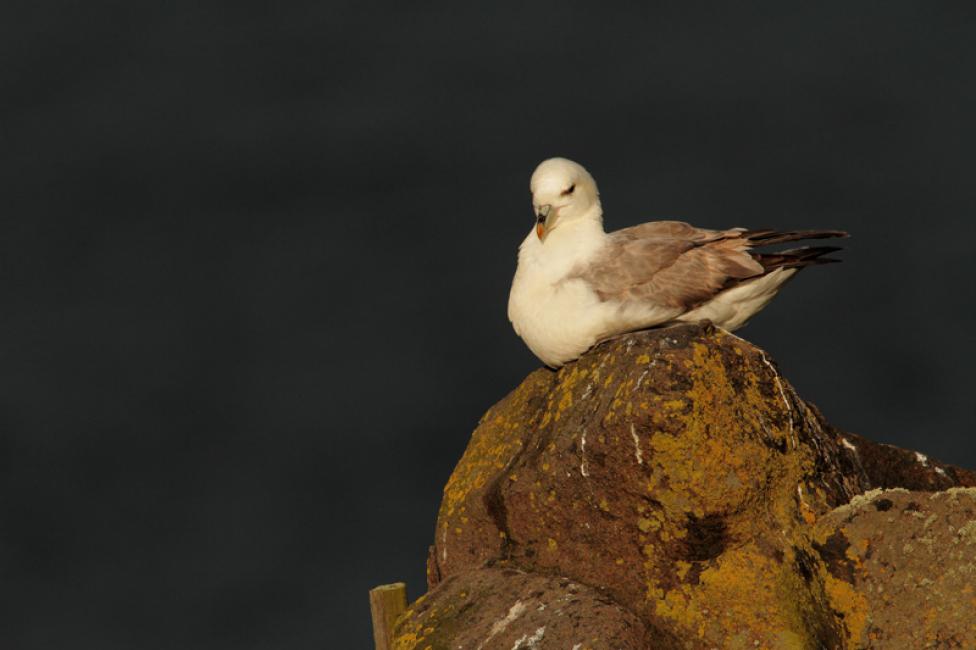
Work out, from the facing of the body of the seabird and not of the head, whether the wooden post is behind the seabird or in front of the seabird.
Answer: in front

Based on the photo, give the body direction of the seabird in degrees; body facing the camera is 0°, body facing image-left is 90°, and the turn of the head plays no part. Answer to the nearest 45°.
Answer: approximately 90°
